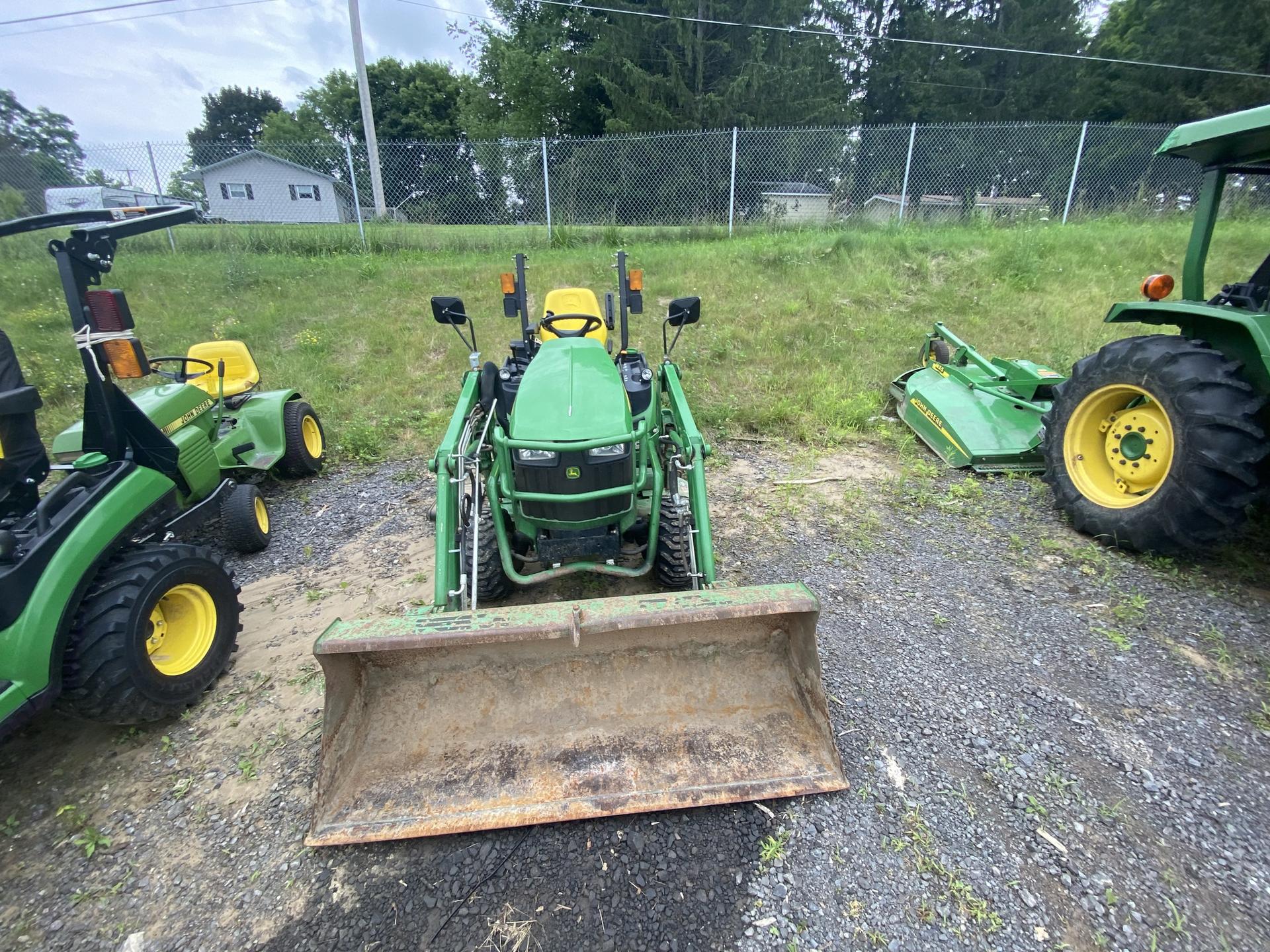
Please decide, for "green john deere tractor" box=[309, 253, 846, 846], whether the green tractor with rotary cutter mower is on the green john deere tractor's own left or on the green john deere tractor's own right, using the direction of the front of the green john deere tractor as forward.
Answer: on the green john deere tractor's own left

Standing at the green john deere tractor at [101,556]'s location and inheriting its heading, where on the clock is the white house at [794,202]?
The white house is roughly at 7 o'clock from the green john deere tractor.

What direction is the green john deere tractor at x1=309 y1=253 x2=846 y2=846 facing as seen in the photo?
toward the camera

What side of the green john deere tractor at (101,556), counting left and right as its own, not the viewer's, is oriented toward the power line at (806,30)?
back

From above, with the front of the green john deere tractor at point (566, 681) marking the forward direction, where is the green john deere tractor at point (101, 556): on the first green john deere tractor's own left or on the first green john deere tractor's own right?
on the first green john deere tractor's own right
